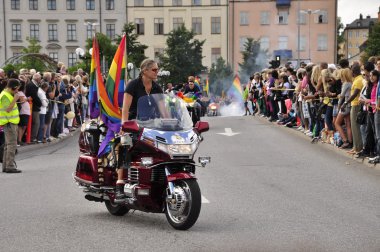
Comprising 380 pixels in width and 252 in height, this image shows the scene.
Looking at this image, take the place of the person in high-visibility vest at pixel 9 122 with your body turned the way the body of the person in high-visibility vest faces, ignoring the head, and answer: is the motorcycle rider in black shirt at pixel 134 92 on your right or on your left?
on your right

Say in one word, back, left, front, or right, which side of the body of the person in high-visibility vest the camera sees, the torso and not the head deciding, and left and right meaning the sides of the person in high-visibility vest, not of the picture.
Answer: right

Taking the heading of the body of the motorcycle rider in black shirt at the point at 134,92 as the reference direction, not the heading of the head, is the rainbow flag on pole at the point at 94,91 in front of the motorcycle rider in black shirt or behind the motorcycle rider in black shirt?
behind

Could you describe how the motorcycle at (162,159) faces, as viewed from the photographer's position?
facing the viewer and to the right of the viewer
